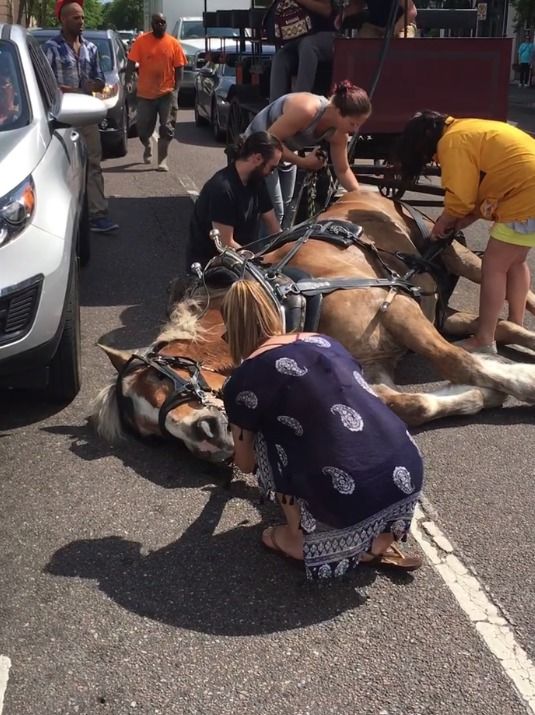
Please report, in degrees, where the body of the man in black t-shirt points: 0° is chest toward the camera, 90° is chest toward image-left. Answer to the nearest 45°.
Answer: approximately 315°

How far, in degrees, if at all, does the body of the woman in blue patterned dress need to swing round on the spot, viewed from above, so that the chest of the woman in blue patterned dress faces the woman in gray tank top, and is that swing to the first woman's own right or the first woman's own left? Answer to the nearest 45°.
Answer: approximately 45° to the first woman's own right

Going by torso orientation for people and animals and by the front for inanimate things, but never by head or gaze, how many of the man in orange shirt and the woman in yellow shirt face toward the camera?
1

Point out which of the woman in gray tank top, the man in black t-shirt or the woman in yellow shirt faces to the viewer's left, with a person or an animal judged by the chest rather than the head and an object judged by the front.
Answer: the woman in yellow shirt

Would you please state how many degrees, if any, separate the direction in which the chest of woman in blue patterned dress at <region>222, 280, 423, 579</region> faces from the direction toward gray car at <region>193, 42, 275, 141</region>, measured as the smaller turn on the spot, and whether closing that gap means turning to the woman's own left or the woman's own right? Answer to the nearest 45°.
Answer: approximately 45° to the woman's own right

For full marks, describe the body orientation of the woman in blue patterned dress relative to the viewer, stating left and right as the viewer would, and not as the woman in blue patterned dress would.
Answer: facing away from the viewer and to the left of the viewer

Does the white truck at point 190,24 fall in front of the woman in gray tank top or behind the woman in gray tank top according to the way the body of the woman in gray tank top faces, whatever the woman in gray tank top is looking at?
behind

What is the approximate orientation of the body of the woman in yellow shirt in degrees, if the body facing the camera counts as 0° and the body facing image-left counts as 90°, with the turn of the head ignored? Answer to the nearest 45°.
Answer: approximately 90°

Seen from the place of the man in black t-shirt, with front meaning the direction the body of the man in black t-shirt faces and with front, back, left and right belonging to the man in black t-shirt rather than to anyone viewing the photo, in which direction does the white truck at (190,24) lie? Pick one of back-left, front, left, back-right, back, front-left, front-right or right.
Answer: back-left
